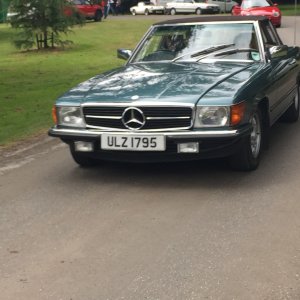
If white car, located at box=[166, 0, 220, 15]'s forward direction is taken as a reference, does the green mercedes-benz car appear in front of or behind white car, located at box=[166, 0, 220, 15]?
in front

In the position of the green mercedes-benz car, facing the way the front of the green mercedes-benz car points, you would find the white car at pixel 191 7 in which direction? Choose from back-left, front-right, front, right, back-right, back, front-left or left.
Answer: back-right

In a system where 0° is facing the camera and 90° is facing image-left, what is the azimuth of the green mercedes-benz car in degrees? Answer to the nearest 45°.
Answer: approximately 45°

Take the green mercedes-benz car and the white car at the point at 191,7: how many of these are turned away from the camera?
0

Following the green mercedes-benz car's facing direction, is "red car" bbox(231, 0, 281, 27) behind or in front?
behind

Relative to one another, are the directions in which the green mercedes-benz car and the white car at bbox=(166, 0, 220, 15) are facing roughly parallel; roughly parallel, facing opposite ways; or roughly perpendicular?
roughly perpendicular

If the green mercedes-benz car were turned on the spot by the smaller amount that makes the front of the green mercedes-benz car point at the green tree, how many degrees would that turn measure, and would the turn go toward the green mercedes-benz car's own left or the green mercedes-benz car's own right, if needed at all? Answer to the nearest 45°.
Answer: approximately 135° to the green mercedes-benz car's own right

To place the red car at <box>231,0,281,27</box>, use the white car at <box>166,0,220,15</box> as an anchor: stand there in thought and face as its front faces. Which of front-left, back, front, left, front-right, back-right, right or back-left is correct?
front-right
